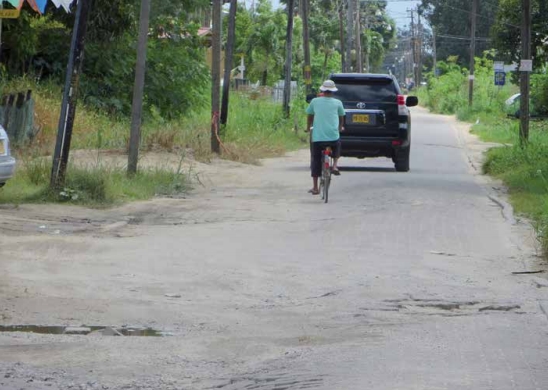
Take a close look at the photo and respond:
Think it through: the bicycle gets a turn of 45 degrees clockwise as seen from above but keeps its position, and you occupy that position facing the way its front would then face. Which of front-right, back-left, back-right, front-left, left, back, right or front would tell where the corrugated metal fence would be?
left

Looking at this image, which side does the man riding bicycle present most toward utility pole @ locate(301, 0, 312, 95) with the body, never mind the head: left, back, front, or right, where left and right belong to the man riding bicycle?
front

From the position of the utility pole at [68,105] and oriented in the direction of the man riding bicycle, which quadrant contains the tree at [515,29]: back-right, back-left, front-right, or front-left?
front-left

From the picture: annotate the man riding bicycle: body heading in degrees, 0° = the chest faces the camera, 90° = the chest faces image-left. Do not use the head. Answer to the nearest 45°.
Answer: approximately 180°

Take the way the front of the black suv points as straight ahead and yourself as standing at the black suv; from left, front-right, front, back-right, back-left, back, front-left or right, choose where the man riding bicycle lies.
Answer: back

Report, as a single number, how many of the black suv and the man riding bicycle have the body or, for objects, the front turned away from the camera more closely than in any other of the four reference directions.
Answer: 2

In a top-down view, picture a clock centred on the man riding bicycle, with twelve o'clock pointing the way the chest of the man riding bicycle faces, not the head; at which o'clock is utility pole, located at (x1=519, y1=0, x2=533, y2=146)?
The utility pole is roughly at 1 o'clock from the man riding bicycle.

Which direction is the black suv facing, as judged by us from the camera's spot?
facing away from the viewer

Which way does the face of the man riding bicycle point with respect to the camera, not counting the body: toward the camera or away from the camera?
away from the camera

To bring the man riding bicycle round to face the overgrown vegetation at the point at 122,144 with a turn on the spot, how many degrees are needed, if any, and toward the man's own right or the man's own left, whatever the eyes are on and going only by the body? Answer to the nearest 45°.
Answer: approximately 45° to the man's own left

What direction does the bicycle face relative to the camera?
away from the camera

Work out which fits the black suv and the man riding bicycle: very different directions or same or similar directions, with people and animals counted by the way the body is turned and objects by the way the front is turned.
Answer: same or similar directions

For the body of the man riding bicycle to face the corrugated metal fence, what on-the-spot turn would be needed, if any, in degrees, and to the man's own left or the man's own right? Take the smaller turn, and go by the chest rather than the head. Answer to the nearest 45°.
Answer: approximately 45° to the man's own left
